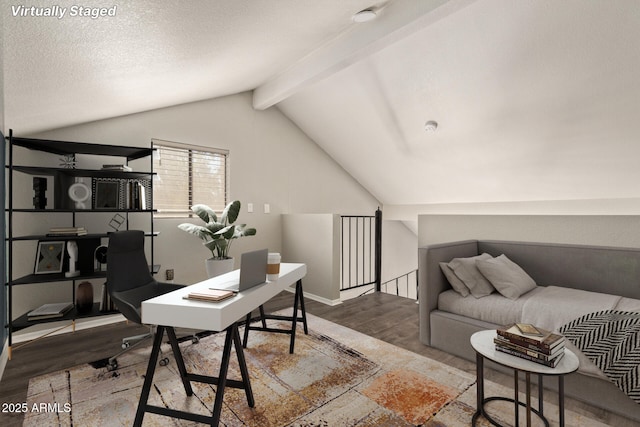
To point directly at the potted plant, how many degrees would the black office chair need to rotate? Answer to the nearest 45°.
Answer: approximately 90° to its left

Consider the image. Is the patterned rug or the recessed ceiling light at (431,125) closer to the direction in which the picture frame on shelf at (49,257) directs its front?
the patterned rug

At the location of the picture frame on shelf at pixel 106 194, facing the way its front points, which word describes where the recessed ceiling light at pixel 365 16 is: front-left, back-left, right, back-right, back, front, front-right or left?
front-left

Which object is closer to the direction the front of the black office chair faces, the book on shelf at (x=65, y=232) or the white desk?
the white desk

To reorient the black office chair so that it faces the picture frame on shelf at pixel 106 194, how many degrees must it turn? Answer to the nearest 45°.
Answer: approximately 135° to its left

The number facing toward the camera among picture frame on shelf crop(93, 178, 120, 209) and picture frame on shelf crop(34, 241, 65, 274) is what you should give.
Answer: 2

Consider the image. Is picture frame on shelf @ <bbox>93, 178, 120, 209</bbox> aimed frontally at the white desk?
yes

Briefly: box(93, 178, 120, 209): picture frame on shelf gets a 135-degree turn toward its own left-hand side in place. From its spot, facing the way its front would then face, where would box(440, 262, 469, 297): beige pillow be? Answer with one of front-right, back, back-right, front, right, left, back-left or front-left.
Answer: right

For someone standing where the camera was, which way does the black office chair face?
facing the viewer and to the right of the viewer

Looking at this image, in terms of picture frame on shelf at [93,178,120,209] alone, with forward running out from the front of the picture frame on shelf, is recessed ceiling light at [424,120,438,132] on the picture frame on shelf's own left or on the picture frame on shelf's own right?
on the picture frame on shelf's own left

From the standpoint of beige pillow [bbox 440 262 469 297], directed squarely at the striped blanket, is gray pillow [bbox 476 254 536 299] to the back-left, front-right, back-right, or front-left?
front-left

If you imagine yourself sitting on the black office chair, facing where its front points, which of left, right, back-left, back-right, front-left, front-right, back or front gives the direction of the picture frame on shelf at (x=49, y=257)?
back

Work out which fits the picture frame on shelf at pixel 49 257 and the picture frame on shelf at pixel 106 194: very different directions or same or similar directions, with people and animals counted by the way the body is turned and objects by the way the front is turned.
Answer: same or similar directions

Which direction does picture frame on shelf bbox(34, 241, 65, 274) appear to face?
toward the camera

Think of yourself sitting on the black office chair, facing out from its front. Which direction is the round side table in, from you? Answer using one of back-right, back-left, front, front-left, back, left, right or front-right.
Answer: front

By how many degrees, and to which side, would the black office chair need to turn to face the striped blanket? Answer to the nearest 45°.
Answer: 0° — it already faces it
